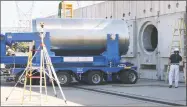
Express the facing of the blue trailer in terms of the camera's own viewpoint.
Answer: facing to the left of the viewer
